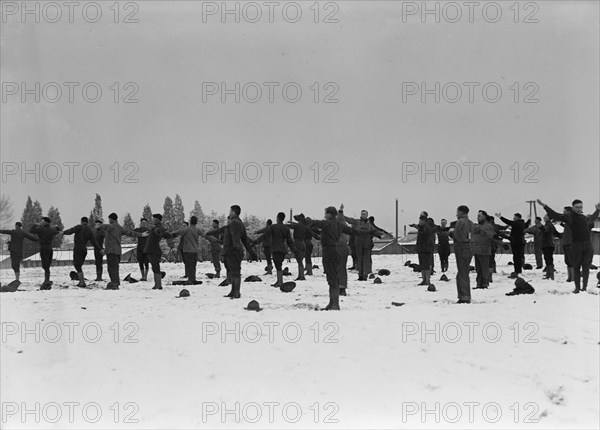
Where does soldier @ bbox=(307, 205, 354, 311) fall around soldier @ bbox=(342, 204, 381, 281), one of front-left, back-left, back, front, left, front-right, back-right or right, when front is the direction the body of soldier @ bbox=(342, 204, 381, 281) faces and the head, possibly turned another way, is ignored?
front

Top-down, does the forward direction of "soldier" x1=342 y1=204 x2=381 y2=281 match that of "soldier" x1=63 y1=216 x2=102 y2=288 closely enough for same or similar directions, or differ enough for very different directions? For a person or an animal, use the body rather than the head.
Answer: very different directions

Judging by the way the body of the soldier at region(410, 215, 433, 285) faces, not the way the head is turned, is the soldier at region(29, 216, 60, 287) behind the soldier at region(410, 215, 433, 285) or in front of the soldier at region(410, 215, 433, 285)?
in front

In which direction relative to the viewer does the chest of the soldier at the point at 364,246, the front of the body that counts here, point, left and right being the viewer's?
facing the viewer

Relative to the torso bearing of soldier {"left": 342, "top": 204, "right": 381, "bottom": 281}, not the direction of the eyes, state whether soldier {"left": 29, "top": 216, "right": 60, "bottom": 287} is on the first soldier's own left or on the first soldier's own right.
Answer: on the first soldier's own right
